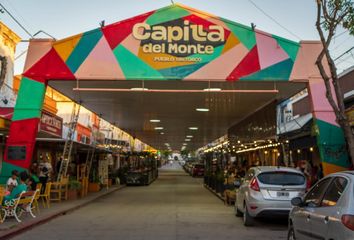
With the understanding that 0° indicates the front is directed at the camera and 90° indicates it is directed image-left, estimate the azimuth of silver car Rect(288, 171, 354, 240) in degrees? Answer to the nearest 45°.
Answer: approximately 135°

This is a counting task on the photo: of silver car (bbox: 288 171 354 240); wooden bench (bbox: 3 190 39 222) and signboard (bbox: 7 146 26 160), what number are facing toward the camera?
1

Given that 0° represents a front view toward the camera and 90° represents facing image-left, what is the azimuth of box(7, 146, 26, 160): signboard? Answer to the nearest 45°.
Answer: approximately 0°

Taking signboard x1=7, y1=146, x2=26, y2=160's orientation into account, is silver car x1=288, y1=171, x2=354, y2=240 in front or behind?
in front
